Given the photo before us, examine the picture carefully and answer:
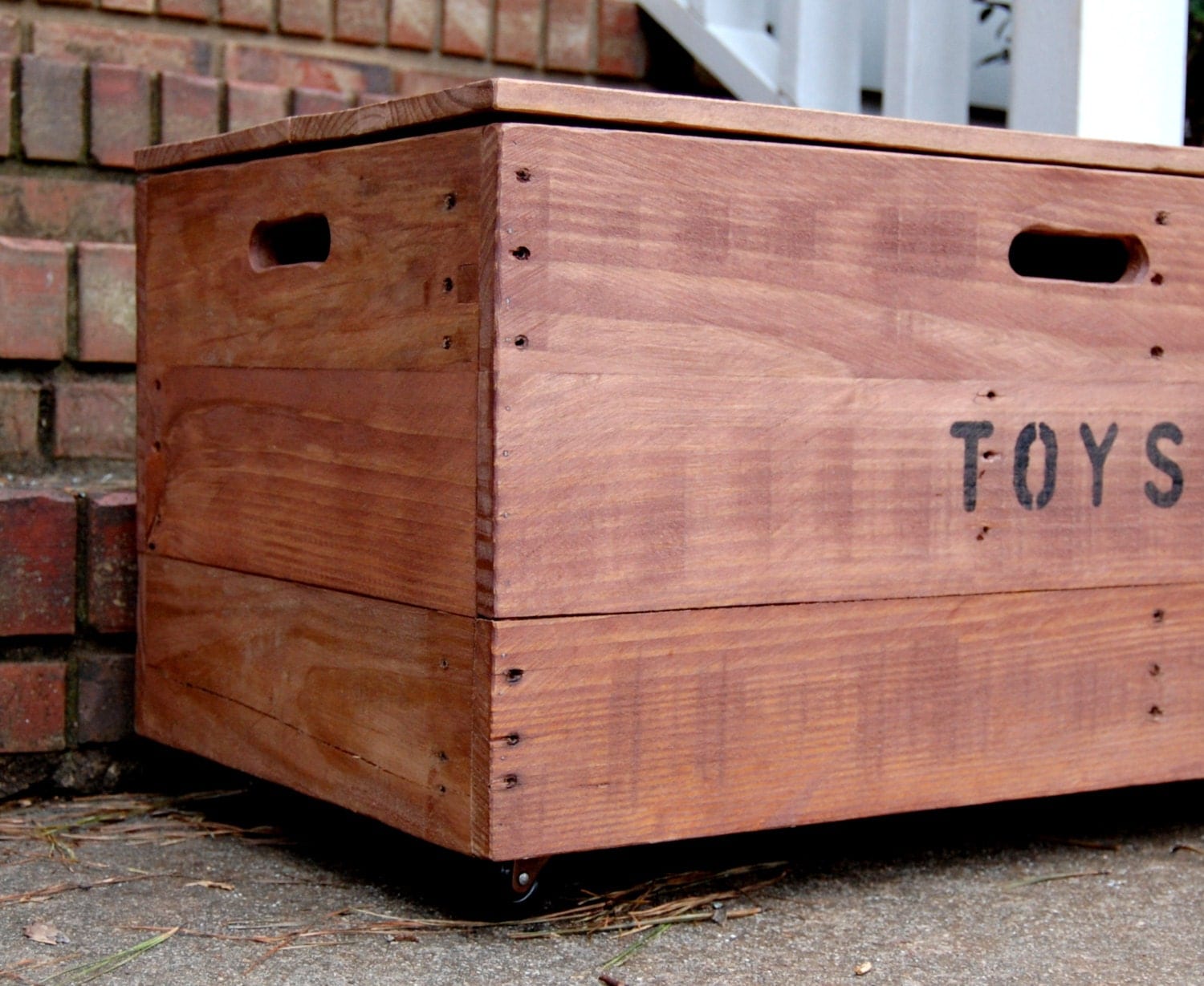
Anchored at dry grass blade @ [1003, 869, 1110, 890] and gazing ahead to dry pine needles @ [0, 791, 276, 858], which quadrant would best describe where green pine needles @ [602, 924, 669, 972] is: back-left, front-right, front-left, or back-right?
front-left

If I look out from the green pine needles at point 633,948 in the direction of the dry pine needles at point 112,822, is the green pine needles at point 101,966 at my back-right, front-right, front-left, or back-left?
front-left

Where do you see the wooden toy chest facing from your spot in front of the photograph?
facing the viewer and to the right of the viewer
